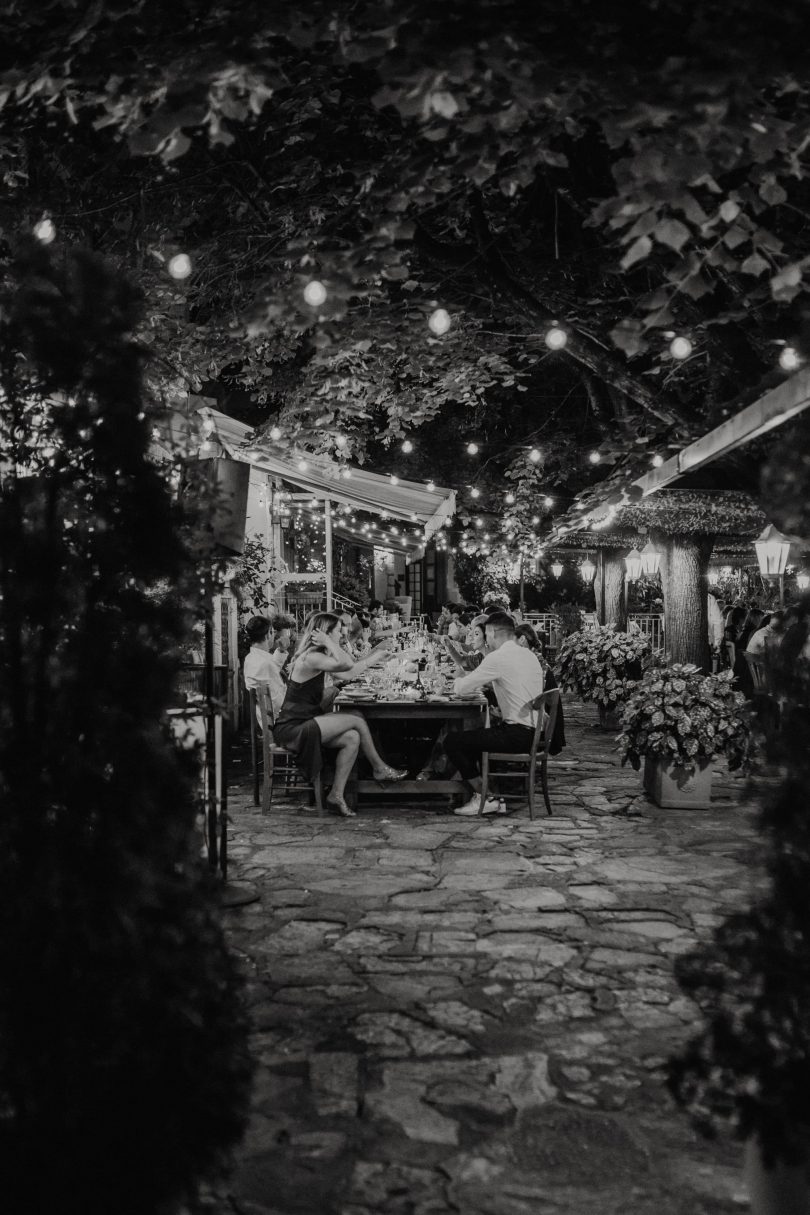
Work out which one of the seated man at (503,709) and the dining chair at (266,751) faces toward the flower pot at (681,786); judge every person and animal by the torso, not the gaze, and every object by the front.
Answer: the dining chair

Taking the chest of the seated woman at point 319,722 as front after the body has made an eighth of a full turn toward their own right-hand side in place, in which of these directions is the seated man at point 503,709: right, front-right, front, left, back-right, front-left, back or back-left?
front-left

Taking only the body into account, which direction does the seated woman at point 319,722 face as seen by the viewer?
to the viewer's right

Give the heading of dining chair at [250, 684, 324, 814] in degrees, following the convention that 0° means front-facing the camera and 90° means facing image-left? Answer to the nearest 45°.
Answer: approximately 270°

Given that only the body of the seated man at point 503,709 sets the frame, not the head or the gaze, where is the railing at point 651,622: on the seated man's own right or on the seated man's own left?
on the seated man's own right

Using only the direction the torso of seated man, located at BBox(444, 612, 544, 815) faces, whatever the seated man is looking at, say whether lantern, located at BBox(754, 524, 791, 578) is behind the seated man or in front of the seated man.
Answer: behind

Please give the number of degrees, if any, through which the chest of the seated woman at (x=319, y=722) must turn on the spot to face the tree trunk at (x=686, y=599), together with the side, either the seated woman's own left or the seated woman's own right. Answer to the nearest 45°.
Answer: approximately 45° to the seated woman's own left

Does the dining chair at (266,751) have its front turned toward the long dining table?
yes

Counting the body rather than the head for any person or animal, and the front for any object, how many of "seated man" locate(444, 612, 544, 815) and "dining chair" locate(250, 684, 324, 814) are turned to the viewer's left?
1

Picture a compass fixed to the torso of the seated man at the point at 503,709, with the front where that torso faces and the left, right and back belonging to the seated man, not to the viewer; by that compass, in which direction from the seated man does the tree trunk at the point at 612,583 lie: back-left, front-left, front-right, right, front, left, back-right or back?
right

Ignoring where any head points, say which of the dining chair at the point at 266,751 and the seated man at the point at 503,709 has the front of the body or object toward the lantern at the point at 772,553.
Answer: the dining chair

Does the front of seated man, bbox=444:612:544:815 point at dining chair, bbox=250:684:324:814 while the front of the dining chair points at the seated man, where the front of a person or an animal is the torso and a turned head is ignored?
yes

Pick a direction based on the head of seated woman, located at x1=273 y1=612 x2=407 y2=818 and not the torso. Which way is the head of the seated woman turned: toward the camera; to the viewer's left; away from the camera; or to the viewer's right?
to the viewer's right

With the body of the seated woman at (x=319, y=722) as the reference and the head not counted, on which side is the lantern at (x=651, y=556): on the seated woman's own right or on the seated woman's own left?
on the seated woman's own left

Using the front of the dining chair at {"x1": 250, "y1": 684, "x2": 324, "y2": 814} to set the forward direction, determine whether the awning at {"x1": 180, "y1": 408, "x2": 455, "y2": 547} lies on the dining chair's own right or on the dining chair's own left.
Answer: on the dining chair's own left

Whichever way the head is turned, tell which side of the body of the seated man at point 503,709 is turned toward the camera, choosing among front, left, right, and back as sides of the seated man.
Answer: left

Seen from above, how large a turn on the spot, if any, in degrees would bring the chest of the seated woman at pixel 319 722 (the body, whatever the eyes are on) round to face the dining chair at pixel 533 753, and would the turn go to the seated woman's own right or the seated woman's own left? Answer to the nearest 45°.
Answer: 0° — they already face it

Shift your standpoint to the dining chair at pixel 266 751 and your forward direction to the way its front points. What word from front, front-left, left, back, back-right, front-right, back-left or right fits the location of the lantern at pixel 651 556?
front-left

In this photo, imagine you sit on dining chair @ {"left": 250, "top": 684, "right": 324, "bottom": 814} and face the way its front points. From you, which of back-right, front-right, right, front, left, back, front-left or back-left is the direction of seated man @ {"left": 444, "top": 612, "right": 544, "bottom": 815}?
front
